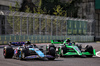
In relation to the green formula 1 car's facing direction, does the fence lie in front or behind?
behind
